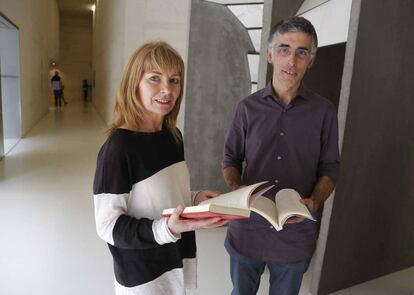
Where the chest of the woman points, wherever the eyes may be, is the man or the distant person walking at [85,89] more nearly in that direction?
the man

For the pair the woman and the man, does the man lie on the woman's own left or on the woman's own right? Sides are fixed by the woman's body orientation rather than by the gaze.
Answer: on the woman's own left

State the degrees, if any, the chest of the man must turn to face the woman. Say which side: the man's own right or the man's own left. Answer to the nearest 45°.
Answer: approximately 45° to the man's own right

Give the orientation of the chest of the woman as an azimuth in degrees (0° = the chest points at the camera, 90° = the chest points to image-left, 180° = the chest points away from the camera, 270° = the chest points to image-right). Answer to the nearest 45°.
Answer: approximately 315°

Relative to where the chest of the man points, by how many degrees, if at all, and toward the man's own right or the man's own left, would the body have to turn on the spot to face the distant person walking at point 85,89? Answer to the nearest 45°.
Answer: approximately 135° to the man's own right

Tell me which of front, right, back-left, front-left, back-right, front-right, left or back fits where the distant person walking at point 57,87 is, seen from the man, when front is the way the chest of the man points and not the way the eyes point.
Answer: back-right

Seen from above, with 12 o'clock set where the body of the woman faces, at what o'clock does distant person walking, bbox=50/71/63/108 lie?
The distant person walking is roughly at 7 o'clock from the woman.
